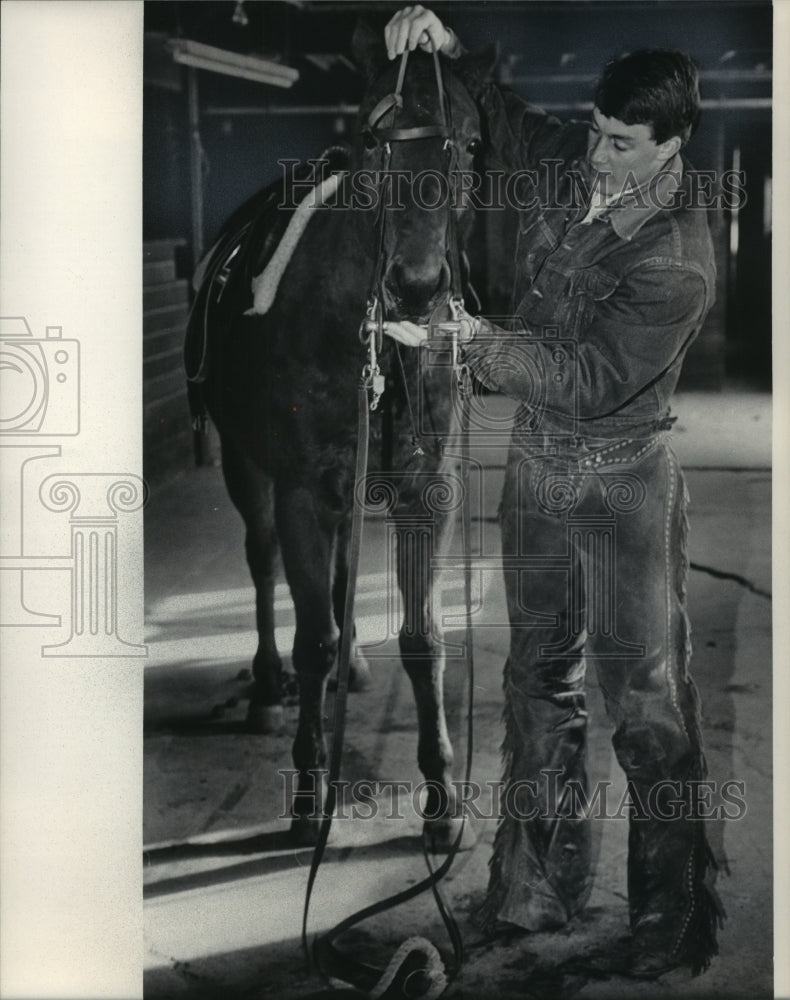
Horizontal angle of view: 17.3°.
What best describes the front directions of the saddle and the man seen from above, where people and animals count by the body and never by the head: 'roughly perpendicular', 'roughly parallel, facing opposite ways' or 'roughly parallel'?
roughly perpendicular

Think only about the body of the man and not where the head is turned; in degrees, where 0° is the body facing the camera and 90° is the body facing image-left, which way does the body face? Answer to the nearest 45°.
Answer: approximately 45°

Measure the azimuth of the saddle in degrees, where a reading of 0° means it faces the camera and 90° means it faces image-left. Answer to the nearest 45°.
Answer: approximately 315°
